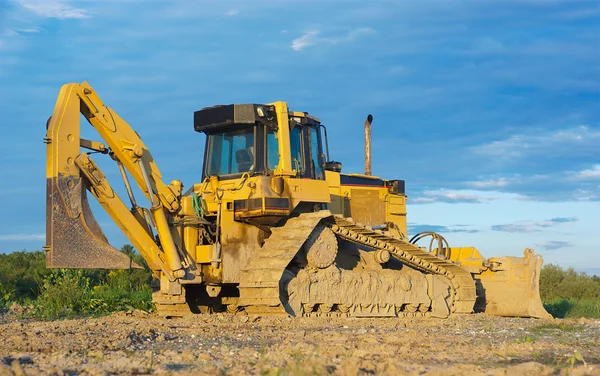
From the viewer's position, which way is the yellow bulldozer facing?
facing away from the viewer and to the right of the viewer

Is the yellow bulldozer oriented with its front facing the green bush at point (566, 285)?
yes
